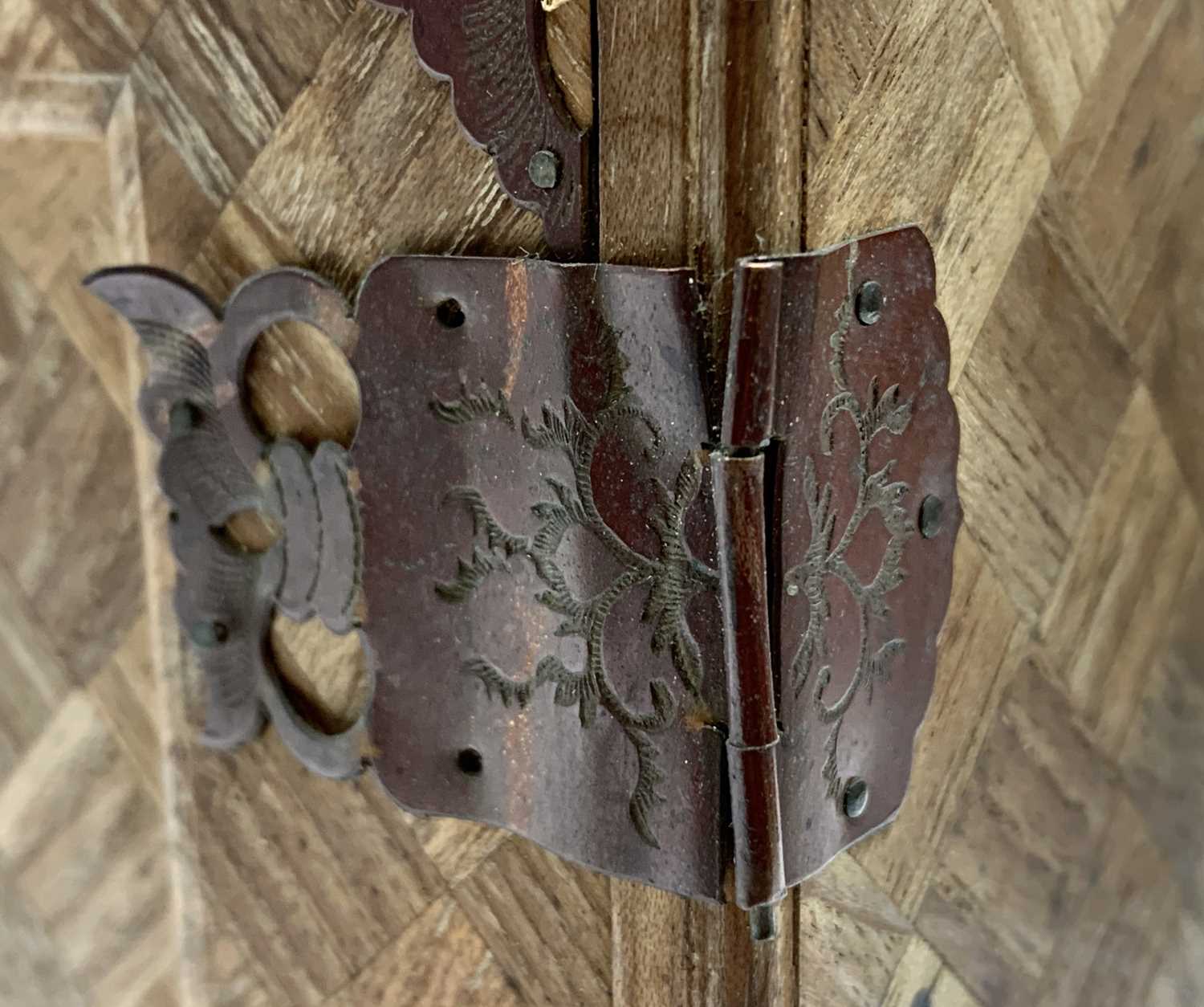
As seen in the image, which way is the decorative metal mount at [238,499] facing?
toward the camera
